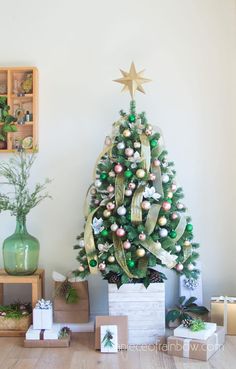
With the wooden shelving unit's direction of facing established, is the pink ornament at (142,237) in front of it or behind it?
in front

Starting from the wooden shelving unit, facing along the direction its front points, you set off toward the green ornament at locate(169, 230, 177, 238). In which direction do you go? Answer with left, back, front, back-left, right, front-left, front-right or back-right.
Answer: front-left

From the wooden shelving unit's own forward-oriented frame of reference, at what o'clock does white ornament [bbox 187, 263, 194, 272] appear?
The white ornament is roughly at 10 o'clock from the wooden shelving unit.

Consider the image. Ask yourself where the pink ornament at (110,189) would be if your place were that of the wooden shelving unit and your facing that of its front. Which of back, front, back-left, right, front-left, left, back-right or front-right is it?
front-left

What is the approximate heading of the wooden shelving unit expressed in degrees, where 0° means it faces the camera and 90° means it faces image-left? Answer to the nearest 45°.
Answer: approximately 0°
